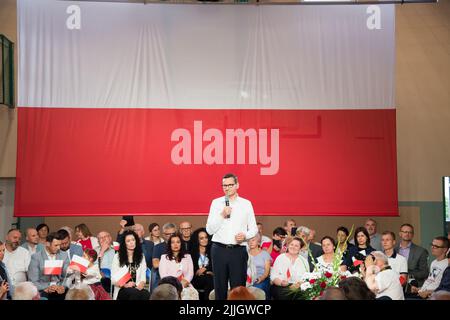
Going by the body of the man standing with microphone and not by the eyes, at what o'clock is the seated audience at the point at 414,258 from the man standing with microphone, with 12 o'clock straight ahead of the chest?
The seated audience is roughly at 8 o'clock from the man standing with microphone.

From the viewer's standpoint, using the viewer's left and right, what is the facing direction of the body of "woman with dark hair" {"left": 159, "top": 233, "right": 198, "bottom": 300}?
facing the viewer

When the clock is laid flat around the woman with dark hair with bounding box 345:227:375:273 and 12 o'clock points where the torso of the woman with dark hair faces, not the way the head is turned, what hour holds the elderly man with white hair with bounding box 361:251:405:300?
The elderly man with white hair is roughly at 12 o'clock from the woman with dark hair.

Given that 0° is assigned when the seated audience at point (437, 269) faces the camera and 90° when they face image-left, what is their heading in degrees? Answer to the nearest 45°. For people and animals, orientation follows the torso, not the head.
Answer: approximately 45°

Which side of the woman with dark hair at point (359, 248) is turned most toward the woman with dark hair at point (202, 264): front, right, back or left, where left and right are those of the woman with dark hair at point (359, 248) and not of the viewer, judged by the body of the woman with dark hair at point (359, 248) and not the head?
right

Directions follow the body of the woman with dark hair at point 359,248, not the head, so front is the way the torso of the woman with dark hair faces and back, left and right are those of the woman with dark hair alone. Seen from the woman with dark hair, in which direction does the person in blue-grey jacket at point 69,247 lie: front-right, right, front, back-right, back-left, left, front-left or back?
right

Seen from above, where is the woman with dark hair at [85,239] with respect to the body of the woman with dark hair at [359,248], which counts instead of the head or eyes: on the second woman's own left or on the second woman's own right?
on the second woman's own right

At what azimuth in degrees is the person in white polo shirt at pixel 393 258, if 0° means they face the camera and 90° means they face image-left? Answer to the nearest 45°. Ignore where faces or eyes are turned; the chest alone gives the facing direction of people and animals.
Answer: approximately 45°

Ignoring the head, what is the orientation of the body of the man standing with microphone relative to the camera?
toward the camera

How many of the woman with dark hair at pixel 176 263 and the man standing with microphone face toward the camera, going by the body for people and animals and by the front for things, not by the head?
2

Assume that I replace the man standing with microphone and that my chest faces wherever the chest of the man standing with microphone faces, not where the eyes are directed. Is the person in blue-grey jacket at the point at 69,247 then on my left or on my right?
on my right

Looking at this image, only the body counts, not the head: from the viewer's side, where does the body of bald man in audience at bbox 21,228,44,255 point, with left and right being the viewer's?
facing the viewer and to the right of the viewer
